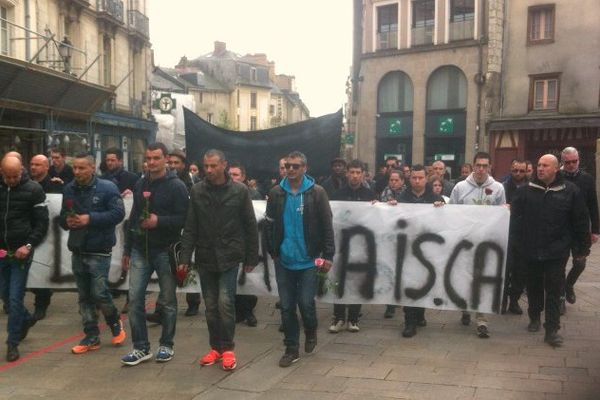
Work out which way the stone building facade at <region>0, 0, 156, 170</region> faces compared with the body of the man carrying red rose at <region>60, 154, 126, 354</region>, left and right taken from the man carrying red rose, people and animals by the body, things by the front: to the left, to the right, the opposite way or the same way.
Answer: to the left

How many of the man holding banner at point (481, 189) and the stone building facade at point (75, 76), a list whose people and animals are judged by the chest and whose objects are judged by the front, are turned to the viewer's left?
0

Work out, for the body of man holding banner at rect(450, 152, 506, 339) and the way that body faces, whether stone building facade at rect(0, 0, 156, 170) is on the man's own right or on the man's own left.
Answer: on the man's own right

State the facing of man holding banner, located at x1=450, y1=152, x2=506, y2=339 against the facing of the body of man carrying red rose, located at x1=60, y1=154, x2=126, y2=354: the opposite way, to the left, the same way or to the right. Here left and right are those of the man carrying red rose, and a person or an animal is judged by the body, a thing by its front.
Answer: the same way

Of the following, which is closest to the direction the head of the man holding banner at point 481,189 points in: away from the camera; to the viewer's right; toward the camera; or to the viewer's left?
toward the camera

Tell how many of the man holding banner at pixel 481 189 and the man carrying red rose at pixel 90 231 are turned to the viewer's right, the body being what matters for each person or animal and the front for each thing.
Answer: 0

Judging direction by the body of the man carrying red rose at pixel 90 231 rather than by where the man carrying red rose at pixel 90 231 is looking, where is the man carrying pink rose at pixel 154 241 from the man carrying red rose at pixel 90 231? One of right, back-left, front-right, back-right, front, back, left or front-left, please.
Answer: left

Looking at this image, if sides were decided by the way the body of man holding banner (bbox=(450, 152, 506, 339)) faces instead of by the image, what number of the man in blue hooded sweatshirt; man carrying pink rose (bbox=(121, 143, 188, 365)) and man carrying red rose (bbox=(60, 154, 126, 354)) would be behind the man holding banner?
0

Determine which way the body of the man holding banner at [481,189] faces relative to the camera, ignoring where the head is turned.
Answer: toward the camera

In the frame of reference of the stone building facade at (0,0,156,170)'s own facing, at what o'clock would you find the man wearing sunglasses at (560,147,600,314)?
The man wearing sunglasses is roughly at 1 o'clock from the stone building facade.

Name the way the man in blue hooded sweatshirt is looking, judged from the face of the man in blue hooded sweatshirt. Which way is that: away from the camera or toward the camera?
toward the camera

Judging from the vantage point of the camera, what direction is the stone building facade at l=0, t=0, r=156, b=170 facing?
facing the viewer and to the right of the viewer

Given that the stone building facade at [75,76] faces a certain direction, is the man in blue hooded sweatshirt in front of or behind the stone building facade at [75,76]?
in front

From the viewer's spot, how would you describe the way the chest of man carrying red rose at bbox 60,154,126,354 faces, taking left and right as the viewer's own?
facing the viewer and to the left of the viewer

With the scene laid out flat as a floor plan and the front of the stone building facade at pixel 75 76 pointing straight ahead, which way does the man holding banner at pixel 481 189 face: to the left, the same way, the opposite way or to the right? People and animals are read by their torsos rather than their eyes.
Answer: to the right

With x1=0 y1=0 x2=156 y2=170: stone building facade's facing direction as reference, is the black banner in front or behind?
in front
